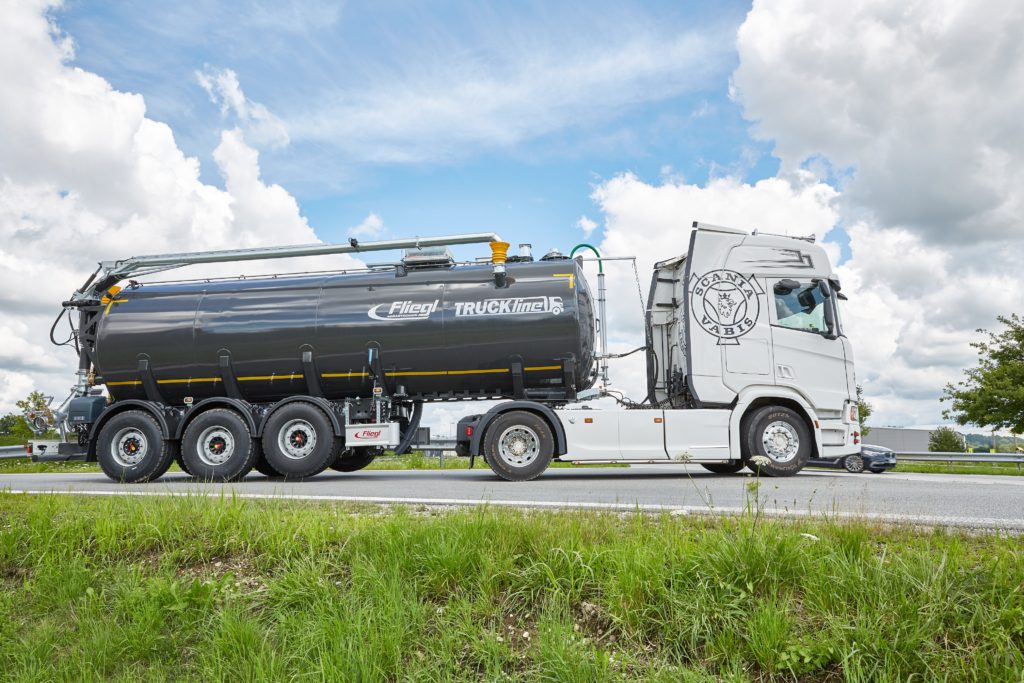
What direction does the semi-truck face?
to the viewer's right

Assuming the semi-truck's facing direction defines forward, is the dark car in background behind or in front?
in front

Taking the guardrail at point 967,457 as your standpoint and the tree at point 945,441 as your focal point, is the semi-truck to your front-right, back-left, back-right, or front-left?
back-left

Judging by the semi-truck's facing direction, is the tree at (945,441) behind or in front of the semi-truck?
in front

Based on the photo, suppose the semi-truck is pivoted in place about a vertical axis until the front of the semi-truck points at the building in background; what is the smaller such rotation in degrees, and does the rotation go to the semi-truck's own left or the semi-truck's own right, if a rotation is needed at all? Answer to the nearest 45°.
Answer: approximately 45° to the semi-truck's own left

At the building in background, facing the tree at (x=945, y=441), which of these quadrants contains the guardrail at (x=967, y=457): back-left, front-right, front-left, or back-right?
front-right

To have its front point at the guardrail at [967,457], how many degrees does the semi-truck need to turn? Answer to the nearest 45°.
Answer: approximately 45° to its left

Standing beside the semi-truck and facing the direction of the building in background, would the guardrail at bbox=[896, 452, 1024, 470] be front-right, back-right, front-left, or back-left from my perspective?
front-right

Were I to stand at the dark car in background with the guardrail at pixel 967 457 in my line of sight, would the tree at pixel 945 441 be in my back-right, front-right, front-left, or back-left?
front-left
